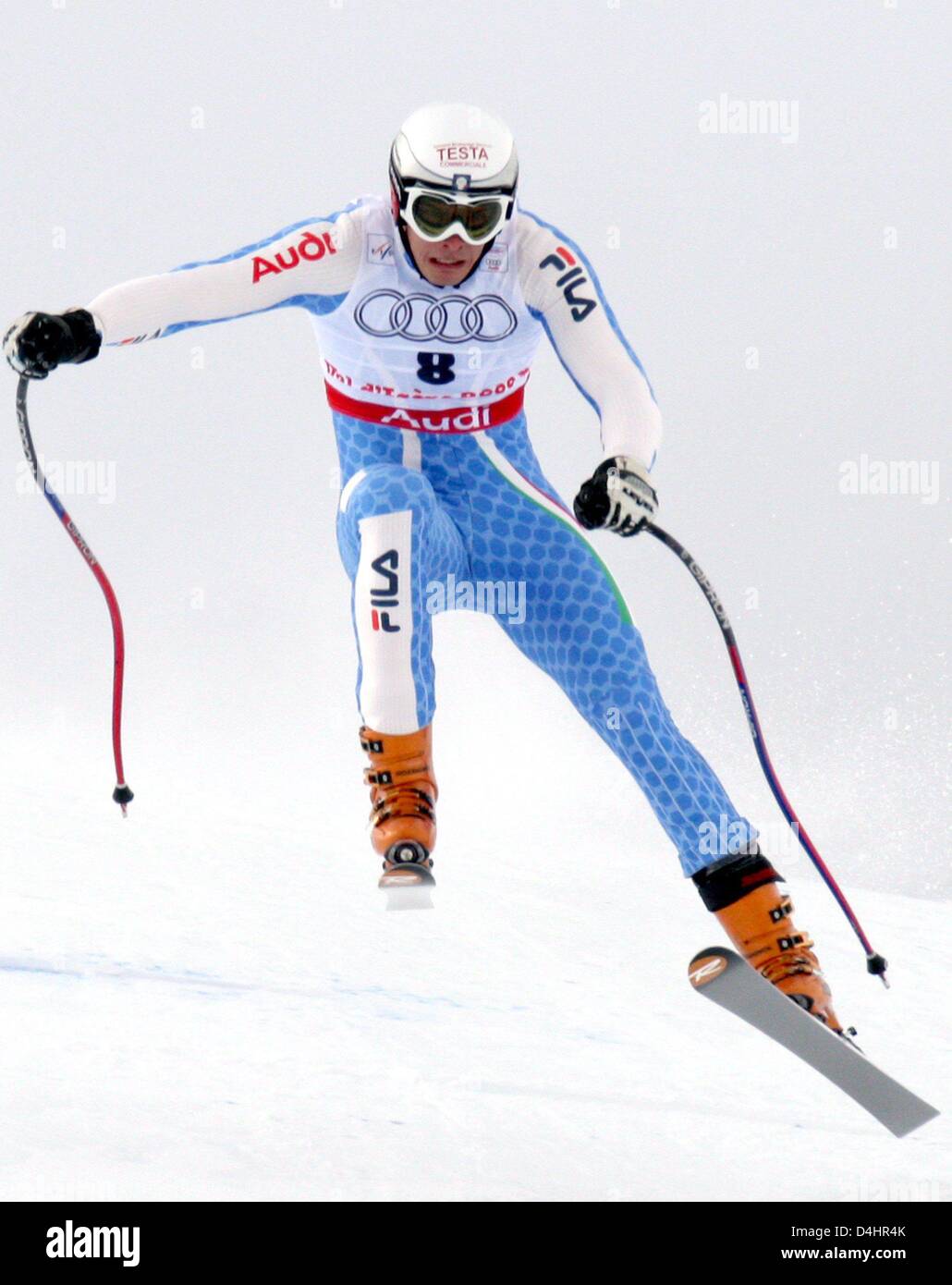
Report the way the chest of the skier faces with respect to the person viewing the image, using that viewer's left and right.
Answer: facing the viewer
